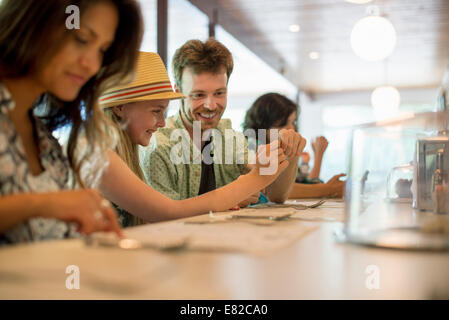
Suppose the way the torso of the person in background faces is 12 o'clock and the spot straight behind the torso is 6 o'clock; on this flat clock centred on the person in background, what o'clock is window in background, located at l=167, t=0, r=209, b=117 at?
The window in background is roughly at 8 o'clock from the person in background.

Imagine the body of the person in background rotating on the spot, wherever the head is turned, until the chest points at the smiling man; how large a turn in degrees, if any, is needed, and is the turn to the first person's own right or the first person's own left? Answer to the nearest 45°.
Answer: approximately 90° to the first person's own right

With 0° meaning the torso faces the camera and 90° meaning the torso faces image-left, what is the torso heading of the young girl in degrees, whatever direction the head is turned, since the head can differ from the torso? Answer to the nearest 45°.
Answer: approximately 270°

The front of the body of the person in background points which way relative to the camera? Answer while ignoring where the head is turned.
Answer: to the viewer's right

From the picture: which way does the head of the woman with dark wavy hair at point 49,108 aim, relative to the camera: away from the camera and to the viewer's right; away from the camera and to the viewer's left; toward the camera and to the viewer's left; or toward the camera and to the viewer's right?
toward the camera and to the viewer's right

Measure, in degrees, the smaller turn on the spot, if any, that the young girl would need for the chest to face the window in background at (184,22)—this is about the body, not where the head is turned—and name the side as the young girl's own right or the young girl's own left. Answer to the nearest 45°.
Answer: approximately 90° to the young girl's own left

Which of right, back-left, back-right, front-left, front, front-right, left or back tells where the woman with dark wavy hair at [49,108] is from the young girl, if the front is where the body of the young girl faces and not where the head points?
right

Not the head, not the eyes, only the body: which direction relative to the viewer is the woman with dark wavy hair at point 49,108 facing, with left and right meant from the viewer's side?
facing the viewer and to the right of the viewer

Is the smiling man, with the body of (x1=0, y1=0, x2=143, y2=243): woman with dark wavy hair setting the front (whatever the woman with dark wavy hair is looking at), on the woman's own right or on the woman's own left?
on the woman's own left

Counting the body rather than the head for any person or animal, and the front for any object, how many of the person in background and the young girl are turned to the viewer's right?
2

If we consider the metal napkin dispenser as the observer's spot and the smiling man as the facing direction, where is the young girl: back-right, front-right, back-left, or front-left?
front-left

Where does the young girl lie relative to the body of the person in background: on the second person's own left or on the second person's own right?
on the second person's own right
